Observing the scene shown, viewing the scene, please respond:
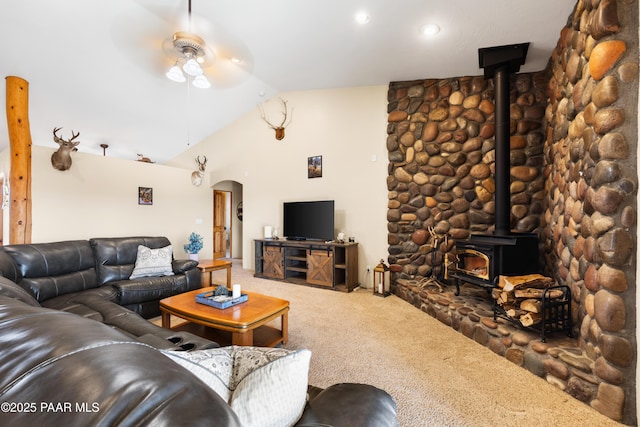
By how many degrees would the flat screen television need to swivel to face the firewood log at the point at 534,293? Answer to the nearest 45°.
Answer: approximately 90° to its left

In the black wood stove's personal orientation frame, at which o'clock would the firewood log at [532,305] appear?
The firewood log is roughly at 10 o'clock from the black wood stove.

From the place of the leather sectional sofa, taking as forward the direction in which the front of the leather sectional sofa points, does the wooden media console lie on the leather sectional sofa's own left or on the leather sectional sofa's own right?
on the leather sectional sofa's own left

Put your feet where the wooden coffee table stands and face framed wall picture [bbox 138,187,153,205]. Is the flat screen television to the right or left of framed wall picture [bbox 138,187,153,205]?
right

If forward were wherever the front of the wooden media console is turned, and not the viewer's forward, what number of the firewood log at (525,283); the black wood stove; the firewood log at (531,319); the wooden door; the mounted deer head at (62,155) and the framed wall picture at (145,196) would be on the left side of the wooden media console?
3

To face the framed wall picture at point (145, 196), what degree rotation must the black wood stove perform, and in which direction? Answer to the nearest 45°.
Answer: approximately 45° to its right

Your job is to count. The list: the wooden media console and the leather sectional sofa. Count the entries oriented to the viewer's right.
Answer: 1

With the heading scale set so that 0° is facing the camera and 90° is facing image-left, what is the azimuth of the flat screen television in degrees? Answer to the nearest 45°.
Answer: approximately 45°

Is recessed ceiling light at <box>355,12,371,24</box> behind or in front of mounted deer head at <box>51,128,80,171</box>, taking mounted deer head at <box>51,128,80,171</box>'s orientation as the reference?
in front

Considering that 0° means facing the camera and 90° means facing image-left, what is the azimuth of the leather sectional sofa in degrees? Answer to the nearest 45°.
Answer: approximately 270°
